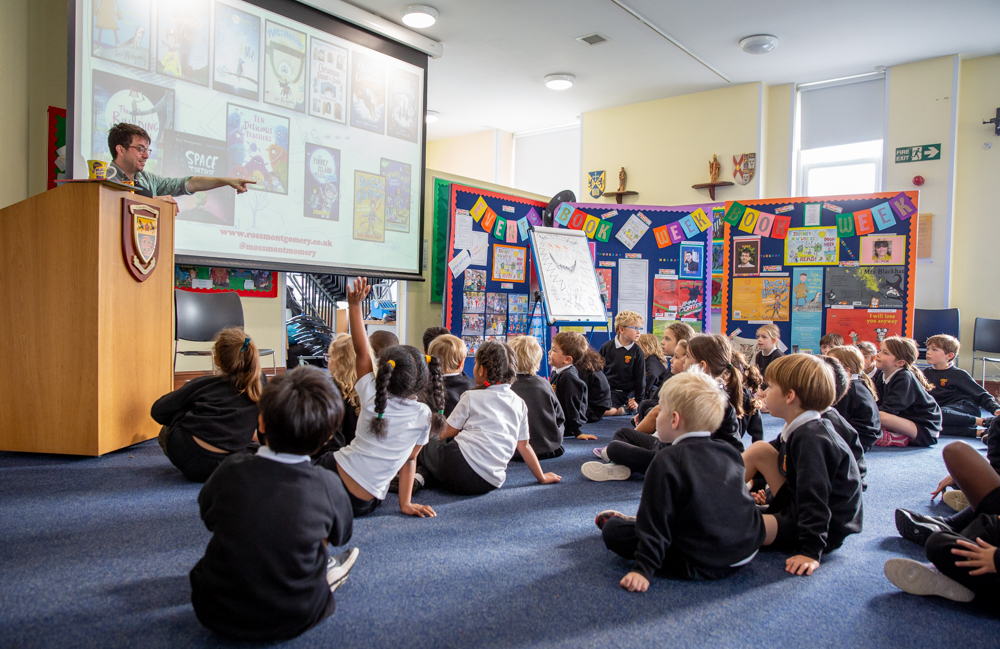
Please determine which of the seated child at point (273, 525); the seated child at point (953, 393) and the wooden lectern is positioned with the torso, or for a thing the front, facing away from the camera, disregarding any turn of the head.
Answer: the seated child at point (273, 525)

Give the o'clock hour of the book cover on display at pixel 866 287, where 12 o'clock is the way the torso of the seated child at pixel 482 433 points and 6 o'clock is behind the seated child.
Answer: The book cover on display is roughly at 3 o'clock from the seated child.

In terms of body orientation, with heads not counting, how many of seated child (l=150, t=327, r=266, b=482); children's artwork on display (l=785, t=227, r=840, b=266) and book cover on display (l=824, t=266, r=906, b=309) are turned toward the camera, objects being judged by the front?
2

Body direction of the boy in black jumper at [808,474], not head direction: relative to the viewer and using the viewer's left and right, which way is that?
facing to the left of the viewer

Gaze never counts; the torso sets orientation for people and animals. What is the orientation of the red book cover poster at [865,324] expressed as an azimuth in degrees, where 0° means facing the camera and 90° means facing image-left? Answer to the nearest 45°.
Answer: approximately 0°

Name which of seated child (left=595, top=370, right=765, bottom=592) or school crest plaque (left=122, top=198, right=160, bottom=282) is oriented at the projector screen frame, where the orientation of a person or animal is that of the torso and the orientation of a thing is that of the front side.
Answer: the seated child

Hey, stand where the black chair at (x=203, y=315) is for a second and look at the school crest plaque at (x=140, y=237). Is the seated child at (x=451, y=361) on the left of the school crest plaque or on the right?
left

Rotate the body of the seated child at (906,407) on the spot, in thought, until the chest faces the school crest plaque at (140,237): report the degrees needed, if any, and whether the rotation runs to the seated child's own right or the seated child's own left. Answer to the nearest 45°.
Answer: approximately 45° to the seated child's own left

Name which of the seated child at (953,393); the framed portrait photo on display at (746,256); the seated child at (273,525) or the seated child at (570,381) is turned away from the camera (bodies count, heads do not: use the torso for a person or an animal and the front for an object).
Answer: the seated child at (273,525)

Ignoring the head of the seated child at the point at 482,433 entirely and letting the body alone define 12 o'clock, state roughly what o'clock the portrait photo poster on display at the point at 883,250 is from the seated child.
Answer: The portrait photo poster on display is roughly at 3 o'clock from the seated child.
